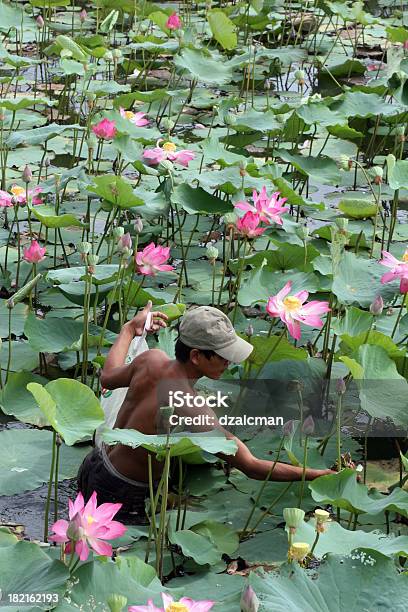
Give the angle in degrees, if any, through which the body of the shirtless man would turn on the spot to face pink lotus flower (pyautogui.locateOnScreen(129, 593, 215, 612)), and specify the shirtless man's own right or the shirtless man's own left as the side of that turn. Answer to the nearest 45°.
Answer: approximately 90° to the shirtless man's own right

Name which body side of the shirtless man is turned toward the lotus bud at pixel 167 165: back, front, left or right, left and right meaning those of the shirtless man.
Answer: left

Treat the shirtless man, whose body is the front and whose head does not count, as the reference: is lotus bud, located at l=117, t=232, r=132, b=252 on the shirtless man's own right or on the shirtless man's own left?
on the shirtless man's own left

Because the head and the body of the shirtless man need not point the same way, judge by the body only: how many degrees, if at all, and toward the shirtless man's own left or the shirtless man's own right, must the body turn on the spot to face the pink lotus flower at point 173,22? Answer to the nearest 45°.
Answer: approximately 90° to the shirtless man's own left

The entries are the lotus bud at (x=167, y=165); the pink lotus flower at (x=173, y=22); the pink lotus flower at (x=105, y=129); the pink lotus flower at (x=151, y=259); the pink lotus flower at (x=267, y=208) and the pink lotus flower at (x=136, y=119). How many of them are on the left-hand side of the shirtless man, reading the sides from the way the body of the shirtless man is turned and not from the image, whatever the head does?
6

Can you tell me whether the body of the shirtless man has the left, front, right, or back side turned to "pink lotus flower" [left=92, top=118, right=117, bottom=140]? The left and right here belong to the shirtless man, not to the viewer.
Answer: left

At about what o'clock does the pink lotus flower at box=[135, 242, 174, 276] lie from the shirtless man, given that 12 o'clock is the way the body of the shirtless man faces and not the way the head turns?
The pink lotus flower is roughly at 9 o'clock from the shirtless man.

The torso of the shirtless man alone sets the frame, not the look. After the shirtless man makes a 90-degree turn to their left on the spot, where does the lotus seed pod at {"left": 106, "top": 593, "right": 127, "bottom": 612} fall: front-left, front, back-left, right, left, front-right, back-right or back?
back

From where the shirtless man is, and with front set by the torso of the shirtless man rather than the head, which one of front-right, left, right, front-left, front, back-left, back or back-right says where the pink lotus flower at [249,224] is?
left

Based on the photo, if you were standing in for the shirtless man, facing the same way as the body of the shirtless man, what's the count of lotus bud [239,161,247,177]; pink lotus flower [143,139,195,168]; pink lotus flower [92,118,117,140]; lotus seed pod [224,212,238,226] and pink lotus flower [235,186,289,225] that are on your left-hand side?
5

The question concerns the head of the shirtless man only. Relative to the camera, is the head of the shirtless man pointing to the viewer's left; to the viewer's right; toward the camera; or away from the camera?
to the viewer's right

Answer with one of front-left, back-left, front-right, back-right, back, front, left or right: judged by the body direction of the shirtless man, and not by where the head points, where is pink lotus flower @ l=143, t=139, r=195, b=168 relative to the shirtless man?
left

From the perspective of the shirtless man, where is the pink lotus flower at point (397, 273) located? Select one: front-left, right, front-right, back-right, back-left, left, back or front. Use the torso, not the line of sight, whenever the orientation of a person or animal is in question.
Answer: front-left

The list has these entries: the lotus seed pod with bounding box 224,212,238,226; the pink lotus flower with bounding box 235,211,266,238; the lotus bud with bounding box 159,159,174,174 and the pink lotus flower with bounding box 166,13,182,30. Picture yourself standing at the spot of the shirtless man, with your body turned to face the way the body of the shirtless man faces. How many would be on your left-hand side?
4

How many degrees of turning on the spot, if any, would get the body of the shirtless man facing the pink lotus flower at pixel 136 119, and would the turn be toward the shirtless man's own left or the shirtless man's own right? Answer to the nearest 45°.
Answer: approximately 90° to the shirtless man's own left

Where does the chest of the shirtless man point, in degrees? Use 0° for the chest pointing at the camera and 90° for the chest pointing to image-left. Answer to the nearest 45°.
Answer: approximately 270°
